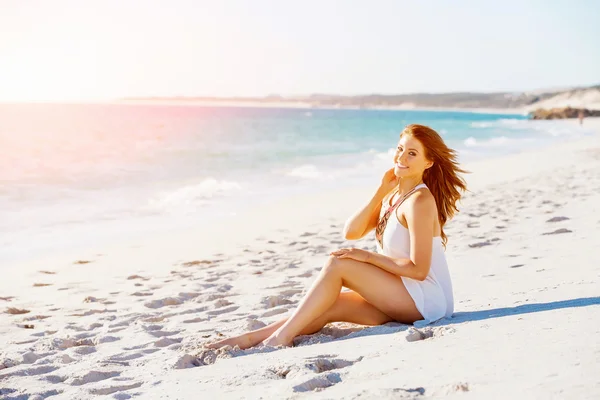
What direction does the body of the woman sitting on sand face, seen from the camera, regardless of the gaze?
to the viewer's left
